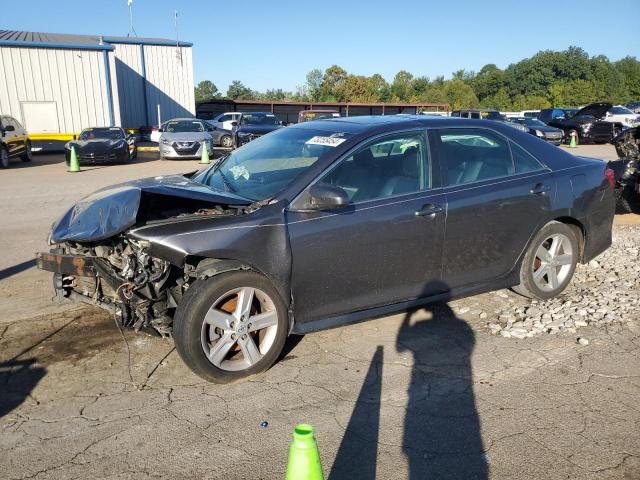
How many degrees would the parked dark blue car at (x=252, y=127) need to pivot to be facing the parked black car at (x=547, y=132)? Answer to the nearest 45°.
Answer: approximately 90° to its left

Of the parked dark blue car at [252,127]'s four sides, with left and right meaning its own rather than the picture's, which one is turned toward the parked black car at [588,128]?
left

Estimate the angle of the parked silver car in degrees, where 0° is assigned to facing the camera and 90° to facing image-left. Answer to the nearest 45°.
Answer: approximately 0°

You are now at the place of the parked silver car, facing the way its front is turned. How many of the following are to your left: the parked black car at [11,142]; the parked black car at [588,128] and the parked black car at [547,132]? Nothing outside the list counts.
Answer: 2

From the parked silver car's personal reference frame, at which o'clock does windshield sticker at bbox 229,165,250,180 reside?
The windshield sticker is roughly at 12 o'clock from the parked silver car.

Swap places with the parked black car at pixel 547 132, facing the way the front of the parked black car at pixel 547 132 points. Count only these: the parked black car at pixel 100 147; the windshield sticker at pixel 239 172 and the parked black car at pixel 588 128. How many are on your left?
1
